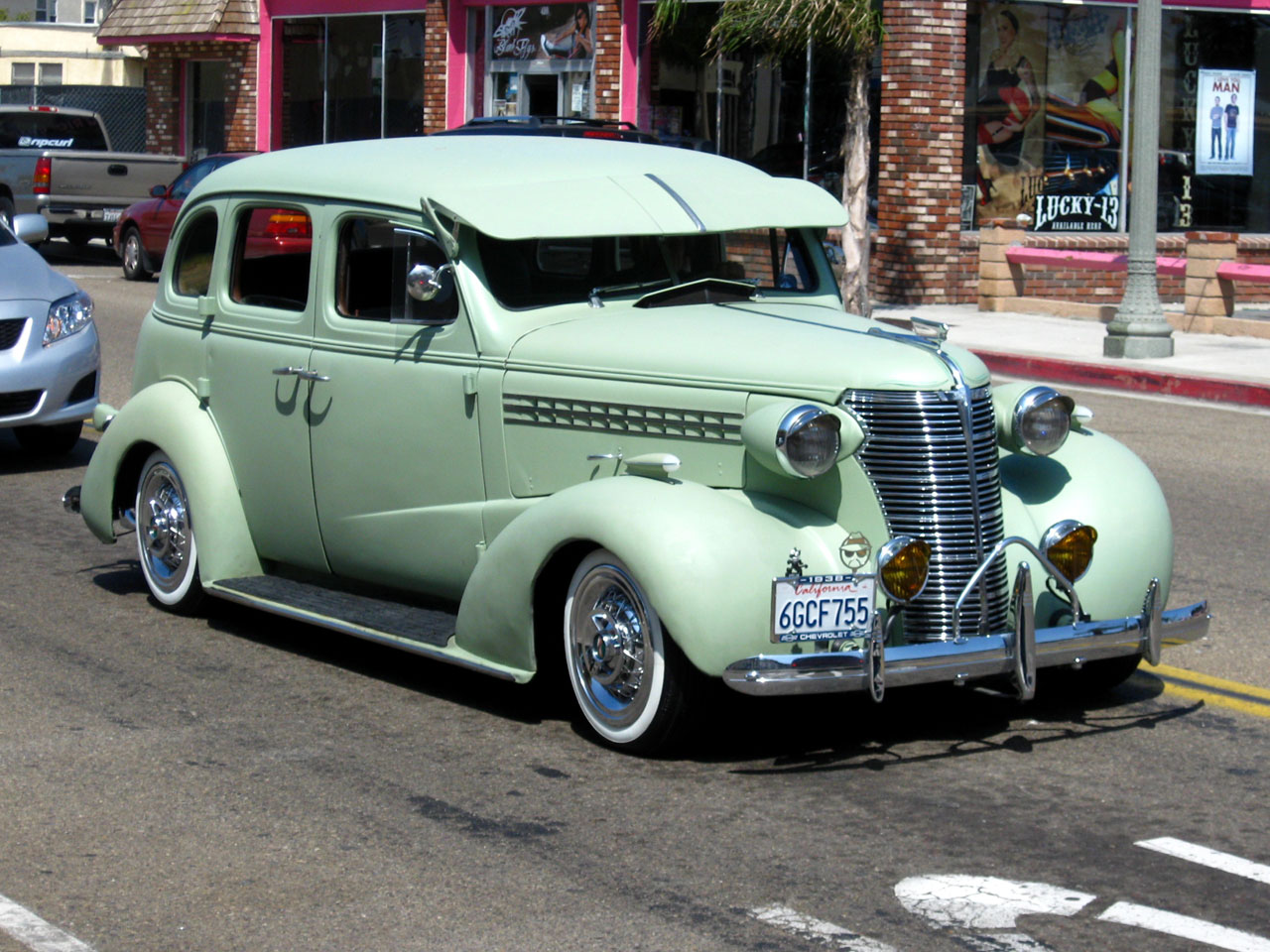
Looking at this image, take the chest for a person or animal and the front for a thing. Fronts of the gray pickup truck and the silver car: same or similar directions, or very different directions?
very different directions

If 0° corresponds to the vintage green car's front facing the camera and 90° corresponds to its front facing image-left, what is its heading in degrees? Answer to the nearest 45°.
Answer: approximately 315°

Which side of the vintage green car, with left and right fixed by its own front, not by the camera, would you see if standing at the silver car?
back

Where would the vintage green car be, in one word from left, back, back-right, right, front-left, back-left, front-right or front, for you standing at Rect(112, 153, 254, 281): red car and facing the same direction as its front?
back-left

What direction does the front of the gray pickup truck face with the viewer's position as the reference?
facing away from the viewer and to the left of the viewer

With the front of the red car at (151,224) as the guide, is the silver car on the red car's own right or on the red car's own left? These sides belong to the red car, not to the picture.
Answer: on the red car's own left

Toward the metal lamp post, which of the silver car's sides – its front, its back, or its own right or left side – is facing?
left

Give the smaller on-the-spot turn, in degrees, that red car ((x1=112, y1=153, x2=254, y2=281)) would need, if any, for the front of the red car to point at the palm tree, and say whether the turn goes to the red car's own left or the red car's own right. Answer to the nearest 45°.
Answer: approximately 180°

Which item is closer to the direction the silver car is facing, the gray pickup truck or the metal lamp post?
the metal lamp post

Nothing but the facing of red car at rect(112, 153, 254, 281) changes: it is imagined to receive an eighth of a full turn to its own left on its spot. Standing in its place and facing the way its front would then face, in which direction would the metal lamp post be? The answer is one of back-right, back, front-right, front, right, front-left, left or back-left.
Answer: back-left

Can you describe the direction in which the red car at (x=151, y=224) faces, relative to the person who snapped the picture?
facing away from the viewer and to the left of the viewer
